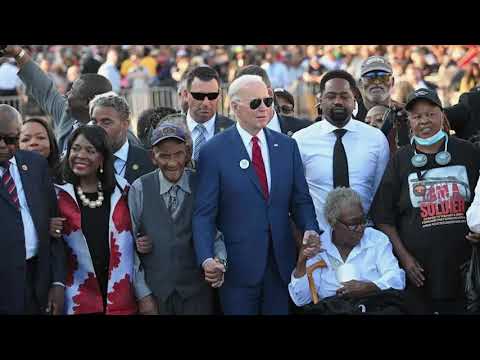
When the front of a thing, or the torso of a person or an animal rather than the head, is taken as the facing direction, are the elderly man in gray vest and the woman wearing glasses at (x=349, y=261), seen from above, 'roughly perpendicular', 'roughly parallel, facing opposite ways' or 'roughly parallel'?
roughly parallel

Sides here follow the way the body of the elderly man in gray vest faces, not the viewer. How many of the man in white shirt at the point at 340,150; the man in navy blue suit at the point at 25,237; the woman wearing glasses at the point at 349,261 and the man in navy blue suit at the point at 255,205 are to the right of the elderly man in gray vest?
1

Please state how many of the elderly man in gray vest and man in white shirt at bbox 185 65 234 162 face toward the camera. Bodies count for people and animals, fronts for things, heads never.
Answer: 2

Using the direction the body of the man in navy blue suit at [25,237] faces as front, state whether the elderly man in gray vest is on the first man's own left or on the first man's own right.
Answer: on the first man's own left

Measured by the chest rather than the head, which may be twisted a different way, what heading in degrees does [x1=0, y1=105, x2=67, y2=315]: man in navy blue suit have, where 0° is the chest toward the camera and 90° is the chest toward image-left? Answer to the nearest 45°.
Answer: approximately 0°

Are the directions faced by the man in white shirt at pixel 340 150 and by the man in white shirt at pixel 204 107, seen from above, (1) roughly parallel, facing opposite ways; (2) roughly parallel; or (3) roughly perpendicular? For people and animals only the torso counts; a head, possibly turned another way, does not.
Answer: roughly parallel

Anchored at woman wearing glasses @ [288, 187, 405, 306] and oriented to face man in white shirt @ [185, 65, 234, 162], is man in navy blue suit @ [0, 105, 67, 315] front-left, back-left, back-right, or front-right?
front-left

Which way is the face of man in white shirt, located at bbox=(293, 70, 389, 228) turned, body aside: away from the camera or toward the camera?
toward the camera

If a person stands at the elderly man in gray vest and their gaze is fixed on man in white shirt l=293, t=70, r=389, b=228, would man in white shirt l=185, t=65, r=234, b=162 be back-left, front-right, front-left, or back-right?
front-left

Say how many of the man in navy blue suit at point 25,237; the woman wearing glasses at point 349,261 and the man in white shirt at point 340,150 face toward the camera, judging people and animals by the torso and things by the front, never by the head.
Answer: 3

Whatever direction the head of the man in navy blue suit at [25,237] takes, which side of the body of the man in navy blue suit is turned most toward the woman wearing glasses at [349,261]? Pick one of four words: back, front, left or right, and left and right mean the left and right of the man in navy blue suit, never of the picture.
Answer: left

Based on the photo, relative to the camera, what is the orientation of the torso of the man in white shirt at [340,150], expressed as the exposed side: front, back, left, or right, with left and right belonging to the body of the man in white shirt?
front

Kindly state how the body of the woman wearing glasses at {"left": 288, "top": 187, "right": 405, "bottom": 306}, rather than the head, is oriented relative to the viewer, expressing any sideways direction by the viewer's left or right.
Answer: facing the viewer

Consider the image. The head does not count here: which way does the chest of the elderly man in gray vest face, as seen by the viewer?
toward the camera

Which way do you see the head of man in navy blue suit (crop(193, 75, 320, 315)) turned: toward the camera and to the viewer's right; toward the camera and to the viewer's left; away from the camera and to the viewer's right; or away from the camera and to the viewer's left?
toward the camera and to the viewer's right
